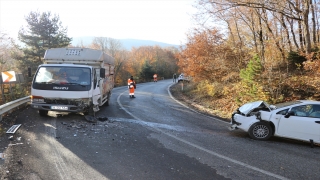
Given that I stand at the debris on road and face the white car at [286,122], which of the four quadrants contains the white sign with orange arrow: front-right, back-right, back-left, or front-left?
back-left

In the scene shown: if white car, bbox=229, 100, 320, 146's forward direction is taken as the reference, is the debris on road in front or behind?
in front

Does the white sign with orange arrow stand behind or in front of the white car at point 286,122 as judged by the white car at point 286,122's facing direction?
in front

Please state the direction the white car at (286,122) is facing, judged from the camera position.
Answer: facing to the left of the viewer

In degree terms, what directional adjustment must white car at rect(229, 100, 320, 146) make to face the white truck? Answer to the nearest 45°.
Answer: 0° — it already faces it
